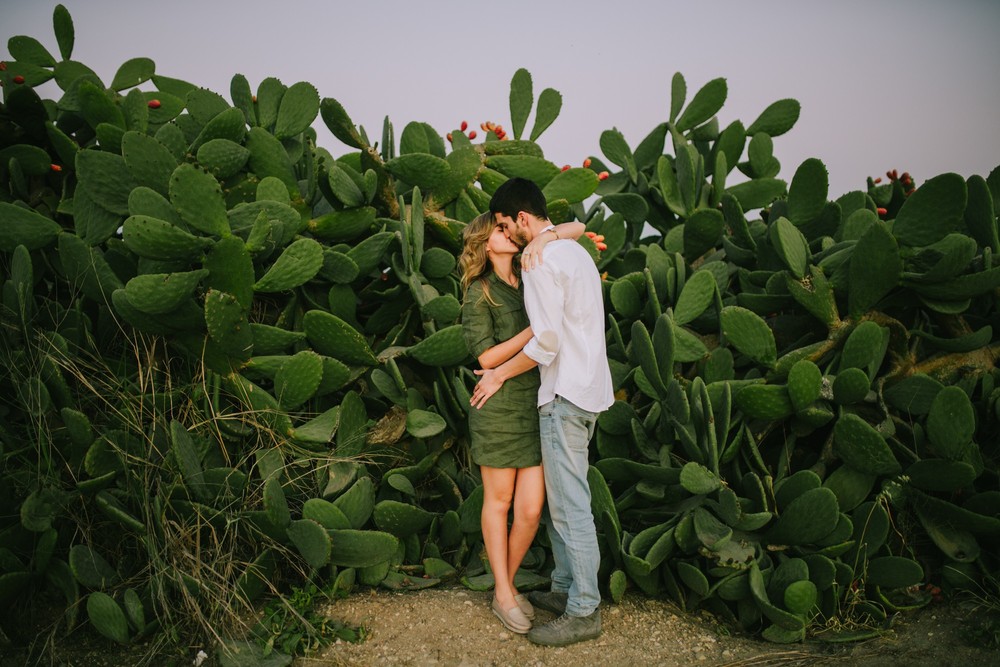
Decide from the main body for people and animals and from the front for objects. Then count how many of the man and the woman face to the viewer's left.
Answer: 1

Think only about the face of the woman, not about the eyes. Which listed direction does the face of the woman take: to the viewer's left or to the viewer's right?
to the viewer's right

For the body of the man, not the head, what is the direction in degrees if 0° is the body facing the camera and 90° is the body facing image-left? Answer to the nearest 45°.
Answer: approximately 90°

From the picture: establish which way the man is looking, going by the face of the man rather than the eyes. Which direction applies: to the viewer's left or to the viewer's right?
to the viewer's left

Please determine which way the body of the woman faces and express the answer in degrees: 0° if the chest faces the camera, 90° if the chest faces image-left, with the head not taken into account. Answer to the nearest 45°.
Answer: approximately 315°
